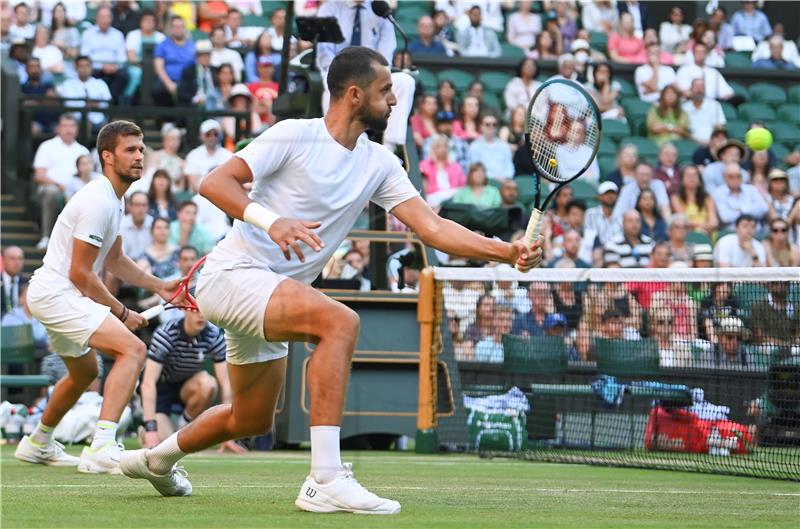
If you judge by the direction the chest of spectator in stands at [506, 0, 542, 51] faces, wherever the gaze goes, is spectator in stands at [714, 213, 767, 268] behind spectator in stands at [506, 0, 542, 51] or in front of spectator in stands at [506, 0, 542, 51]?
in front

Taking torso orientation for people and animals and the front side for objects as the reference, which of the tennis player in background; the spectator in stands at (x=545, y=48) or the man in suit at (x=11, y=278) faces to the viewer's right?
the tennis player in background

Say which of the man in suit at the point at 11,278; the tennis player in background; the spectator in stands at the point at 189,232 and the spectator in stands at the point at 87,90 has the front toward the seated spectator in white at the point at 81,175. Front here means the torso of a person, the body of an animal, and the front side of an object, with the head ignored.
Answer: the spectator in stands at the point at 87,90

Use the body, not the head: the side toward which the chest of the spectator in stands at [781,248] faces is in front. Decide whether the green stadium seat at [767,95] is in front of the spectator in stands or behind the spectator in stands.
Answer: behind

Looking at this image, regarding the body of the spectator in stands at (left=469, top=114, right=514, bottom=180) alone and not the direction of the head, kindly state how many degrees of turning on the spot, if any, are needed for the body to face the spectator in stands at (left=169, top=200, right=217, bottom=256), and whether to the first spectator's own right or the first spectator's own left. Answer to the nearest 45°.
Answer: approximately 45° to the first spectator's own right

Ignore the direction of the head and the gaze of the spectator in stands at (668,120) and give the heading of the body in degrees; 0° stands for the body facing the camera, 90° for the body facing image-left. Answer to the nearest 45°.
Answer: approximately 0°

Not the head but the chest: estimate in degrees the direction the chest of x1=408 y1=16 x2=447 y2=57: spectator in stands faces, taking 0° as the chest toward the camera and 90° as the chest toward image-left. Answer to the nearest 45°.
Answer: approximately 0°

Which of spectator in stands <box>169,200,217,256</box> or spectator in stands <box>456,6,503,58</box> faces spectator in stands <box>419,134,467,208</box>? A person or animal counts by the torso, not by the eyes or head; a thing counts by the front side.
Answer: spectator in stands <box>456,6,503,58</box>

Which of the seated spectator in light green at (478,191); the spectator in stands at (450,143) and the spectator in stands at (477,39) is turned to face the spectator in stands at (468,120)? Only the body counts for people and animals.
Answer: the spectator in stands at (477,39)
